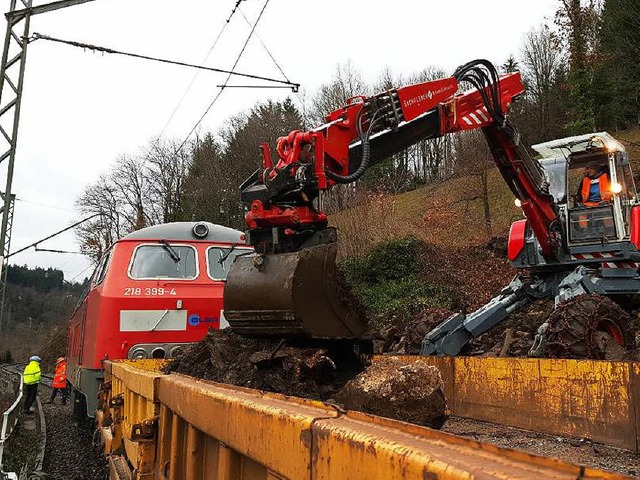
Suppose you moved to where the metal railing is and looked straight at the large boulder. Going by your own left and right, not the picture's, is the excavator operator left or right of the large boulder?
left

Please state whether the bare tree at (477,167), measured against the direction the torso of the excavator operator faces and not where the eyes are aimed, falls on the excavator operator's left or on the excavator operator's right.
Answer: on the excavator operator's right

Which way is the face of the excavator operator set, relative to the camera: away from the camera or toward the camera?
toward the camera

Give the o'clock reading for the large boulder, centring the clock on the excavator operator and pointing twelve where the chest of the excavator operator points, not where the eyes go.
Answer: The large boulder is roughly at 11 o'clock from the excavator operator.

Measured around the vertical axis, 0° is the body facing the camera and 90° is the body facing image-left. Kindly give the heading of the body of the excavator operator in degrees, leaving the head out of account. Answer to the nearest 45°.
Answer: approximately 45°

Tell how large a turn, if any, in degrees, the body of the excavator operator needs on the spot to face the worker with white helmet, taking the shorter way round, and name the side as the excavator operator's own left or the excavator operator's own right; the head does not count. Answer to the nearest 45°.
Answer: approximately 45° to the excavator operator's own right

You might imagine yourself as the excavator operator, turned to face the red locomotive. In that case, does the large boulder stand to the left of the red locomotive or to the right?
left

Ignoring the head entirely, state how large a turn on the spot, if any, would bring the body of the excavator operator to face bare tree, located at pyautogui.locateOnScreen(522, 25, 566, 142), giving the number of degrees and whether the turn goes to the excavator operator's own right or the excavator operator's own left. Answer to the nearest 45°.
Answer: approximately 135° to the excavator operator's own right

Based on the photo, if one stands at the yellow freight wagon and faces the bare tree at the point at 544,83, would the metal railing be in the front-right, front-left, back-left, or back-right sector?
front-left

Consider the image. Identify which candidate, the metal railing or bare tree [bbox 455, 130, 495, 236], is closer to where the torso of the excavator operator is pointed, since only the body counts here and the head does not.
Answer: the metal railing

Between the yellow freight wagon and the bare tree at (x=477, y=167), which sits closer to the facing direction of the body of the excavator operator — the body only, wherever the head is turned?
the yellow freight wagon

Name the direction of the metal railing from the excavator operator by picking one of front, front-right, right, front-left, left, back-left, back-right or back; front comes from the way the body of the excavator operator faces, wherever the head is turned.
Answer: front-right
